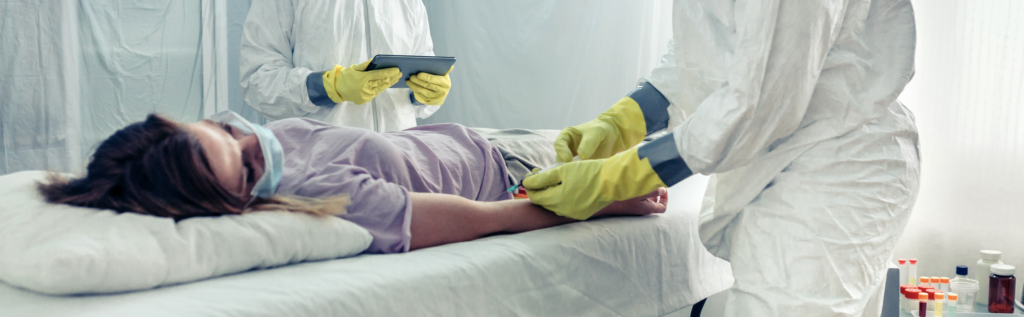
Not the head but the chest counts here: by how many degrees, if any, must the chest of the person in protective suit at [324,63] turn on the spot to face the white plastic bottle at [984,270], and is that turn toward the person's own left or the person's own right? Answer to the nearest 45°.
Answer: approximately 45° to the person's own left

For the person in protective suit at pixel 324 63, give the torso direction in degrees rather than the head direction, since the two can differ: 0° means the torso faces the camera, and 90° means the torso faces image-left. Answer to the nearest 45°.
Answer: approximately 315°

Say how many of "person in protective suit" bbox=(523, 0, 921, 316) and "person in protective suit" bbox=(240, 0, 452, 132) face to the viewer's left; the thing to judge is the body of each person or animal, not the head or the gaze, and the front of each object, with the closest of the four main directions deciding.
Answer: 1

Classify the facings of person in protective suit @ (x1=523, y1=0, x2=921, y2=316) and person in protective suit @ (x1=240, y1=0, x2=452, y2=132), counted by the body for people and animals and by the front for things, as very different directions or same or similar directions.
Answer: very different directions

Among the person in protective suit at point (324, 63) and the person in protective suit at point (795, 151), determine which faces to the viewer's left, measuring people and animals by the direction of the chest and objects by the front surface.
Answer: the person in protective suit at point (795, 151)

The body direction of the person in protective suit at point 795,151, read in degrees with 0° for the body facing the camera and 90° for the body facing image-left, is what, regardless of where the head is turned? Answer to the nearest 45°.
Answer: approximately 90°

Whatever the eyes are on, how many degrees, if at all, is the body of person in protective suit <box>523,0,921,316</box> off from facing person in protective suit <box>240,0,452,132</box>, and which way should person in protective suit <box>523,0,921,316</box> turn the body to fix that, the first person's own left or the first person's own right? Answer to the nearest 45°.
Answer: approximately 45° to the first person's own right
